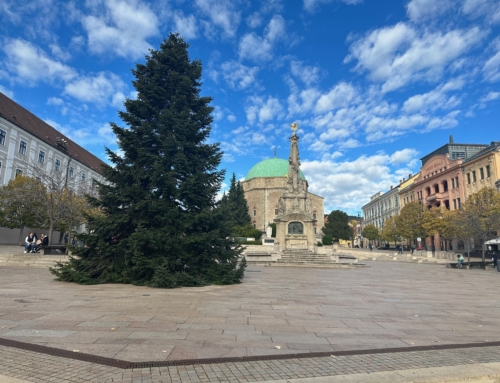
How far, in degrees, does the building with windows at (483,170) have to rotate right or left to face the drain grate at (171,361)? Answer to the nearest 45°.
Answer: approximately 45° to its left

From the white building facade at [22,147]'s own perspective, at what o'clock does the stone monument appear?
The stone monument is roughly at 12 o'clock from the white building facade.

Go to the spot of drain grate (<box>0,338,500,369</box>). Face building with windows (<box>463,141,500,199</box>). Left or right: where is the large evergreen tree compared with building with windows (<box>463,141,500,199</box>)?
left

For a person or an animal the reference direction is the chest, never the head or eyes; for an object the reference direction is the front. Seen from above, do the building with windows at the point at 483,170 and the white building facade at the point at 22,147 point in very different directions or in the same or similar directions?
very different directions

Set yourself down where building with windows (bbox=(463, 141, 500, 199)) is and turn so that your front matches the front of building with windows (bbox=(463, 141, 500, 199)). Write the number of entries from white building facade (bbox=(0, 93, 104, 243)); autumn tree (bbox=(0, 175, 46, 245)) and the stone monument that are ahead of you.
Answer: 3

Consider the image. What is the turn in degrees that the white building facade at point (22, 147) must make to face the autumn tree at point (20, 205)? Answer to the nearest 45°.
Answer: approximately 45° to its right

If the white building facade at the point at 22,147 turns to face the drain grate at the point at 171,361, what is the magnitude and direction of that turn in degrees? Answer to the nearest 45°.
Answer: approximately 45° to its right

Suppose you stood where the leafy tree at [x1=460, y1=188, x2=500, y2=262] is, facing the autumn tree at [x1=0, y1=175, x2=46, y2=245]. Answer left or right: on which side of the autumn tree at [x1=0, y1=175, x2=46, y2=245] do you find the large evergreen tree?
left

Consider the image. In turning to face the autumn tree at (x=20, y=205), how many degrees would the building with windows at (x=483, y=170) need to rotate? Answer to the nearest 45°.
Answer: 0° — it already faces it

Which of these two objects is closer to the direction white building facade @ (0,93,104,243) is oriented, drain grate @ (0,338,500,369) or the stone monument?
the stone monument

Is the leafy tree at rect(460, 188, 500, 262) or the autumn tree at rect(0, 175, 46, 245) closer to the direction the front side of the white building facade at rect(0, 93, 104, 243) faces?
the leafy tree
